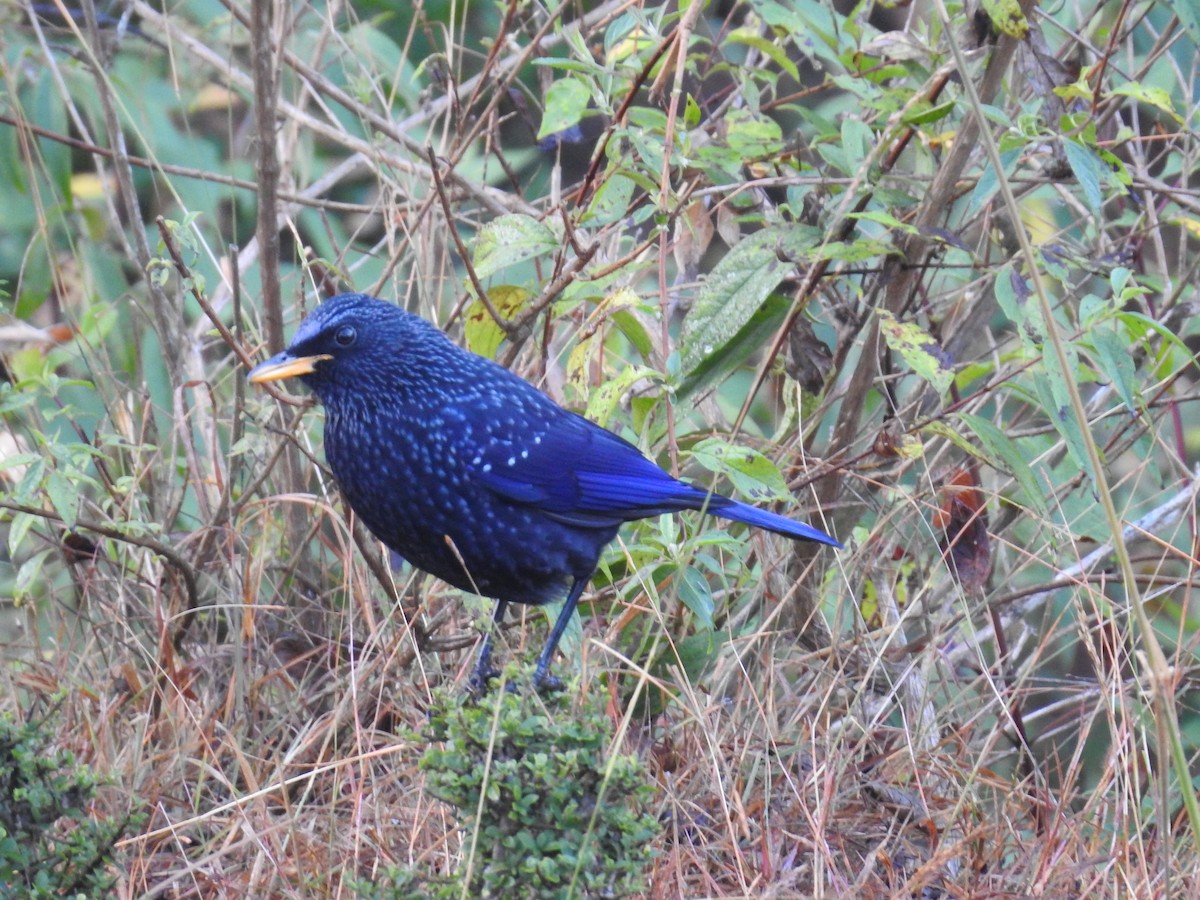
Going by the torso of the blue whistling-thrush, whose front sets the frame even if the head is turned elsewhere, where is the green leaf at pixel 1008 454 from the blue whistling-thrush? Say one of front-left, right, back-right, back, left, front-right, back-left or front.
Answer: back

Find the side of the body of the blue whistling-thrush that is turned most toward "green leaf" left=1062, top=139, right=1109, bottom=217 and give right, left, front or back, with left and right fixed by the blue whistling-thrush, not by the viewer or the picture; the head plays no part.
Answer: back

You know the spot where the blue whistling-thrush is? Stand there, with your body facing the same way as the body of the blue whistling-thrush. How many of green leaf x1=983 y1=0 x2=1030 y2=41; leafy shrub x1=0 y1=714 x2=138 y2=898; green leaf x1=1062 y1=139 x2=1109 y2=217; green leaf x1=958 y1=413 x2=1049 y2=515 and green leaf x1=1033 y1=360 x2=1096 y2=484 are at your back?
4

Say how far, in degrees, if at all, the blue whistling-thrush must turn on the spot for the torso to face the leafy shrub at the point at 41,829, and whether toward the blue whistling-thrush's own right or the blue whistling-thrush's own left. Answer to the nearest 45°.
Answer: approximately 45° to the blue whistling-thrush's own left

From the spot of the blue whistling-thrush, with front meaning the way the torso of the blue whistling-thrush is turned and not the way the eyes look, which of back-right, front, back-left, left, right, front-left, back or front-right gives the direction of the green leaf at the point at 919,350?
back

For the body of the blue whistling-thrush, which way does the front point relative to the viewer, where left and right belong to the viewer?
facing to the left of the viewer

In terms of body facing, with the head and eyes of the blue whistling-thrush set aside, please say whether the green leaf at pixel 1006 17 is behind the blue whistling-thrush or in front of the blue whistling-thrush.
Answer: behind

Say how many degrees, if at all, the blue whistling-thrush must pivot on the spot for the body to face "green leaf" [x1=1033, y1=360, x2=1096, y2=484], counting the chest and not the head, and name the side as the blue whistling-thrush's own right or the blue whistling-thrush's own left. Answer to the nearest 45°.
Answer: approximately 180°
